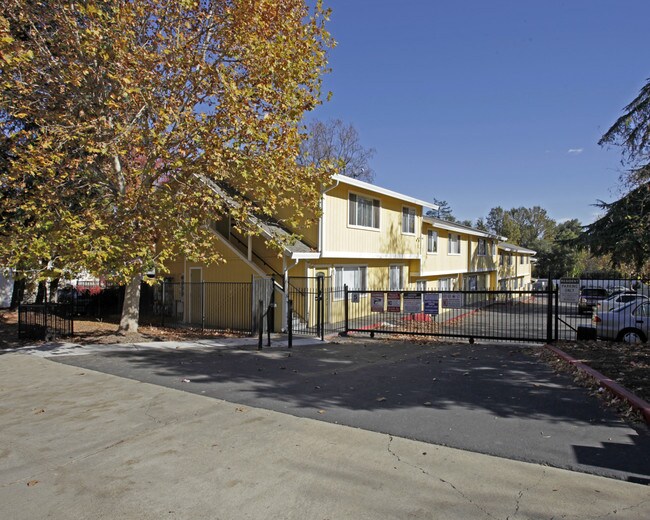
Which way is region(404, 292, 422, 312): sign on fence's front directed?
toward the camera

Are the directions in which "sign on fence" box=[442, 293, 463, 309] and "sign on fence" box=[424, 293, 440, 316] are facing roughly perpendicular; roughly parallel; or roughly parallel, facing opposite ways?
roughly parallel

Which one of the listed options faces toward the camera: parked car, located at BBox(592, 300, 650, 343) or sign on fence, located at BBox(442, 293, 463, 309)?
the sign on fence

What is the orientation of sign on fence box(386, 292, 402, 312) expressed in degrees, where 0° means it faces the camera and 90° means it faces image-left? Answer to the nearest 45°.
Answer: approximately 0°

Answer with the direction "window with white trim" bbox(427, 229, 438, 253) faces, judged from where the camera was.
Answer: facing the viewer and to the right of the viewer

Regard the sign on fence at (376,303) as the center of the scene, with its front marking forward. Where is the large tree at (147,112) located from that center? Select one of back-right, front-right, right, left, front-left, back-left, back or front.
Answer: front-right

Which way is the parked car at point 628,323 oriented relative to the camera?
to the viewer's right

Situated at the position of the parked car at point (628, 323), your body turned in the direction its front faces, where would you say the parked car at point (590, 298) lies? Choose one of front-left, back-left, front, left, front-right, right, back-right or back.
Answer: left

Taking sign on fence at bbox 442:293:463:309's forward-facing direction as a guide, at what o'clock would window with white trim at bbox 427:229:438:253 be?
The window with white trim is roughly at 6 o'clock from the sign on fence.

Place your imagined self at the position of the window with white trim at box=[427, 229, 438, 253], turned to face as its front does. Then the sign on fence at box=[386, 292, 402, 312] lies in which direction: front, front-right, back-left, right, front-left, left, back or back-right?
front-right

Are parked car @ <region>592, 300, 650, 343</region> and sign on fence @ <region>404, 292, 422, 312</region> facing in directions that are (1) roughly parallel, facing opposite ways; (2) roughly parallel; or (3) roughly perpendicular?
roughly perpendicular

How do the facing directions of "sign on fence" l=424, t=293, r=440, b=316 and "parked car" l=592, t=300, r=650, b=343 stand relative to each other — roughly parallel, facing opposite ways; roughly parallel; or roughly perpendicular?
roughly perpendicular

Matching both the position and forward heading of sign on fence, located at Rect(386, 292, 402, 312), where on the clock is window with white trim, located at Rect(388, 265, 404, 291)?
The window with white trim is roughly at 6 o'clock from the sign on fence.

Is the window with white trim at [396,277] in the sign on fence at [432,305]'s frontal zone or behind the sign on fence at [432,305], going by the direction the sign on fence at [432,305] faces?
behind

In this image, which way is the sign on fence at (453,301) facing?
toward the camera
